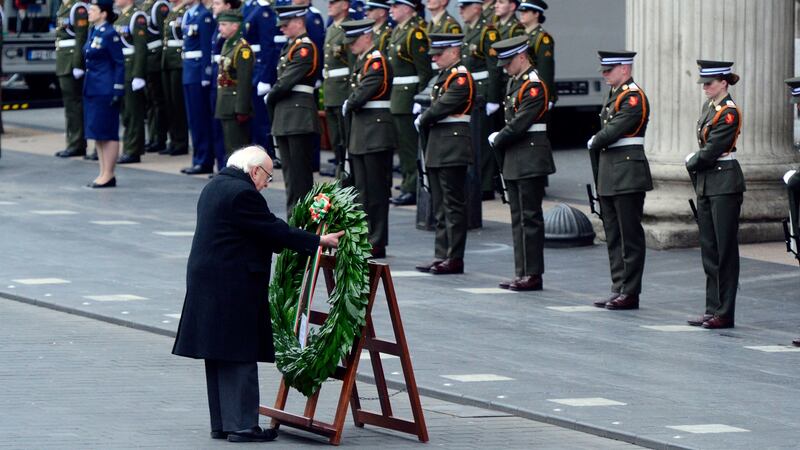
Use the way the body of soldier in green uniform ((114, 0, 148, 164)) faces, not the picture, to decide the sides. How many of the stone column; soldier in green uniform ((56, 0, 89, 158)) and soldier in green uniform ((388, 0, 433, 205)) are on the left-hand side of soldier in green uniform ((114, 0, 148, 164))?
2

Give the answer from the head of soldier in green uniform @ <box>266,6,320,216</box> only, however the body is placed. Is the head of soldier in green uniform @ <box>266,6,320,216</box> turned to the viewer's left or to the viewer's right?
to the viewer's left

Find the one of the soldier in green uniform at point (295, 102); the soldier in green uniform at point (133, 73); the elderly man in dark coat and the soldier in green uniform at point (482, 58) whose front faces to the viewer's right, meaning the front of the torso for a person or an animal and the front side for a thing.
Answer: the elderly man in dark coat

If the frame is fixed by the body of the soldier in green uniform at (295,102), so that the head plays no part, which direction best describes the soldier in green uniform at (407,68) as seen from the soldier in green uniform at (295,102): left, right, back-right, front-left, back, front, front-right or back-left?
back

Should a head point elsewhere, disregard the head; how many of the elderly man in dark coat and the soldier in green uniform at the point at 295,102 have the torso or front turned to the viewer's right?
1

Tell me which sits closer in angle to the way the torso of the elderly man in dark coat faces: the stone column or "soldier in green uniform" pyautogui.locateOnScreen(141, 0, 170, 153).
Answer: the stone column

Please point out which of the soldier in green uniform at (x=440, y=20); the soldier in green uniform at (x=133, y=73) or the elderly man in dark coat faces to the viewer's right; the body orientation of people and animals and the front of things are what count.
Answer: the elderly man in dark coat

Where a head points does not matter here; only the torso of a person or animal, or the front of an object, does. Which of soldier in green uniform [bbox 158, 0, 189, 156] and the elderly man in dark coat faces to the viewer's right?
the elderly man in dark coat

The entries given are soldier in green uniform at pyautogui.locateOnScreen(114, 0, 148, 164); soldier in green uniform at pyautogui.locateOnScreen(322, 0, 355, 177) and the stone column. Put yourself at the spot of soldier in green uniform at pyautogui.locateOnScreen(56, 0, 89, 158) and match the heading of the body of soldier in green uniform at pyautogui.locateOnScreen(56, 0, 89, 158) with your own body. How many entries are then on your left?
3

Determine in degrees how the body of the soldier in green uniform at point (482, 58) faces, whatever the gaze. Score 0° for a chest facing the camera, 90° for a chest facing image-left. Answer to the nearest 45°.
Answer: approximately 45°

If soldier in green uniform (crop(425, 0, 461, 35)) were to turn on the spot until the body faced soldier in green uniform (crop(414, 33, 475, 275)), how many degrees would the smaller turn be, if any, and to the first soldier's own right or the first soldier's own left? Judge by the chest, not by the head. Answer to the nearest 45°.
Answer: approximately 45° to the first soldier's own left
